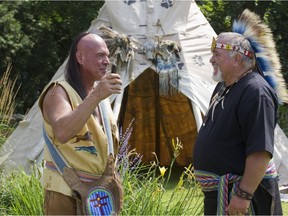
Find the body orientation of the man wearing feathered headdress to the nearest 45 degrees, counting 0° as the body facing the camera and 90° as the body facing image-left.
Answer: approximately 90°

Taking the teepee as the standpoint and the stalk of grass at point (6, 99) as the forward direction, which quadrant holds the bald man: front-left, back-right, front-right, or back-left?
front-left

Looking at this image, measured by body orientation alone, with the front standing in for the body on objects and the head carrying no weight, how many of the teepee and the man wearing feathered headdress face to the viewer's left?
1

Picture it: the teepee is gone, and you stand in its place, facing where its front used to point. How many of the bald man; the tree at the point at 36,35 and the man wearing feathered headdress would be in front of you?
2

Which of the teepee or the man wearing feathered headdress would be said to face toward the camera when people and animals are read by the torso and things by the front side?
the teepee

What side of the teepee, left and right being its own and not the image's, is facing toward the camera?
front

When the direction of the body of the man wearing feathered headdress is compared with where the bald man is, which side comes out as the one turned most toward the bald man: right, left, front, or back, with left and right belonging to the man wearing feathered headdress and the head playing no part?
front

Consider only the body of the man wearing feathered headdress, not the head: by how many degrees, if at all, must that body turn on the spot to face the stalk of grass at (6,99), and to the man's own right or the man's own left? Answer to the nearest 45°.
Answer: approximately 45° to the man's own right

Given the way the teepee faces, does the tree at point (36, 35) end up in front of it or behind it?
behind

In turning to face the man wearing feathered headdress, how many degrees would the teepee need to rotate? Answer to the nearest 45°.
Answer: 0° — it already faces them

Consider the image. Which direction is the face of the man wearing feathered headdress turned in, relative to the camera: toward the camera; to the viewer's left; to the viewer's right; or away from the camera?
to the viewer's left

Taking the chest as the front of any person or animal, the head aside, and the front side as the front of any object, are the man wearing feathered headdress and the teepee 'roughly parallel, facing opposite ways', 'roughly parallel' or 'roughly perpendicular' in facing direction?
roughly perpendicular

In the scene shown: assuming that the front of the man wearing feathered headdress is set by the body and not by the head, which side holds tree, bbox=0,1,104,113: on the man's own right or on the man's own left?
on the man's own right
